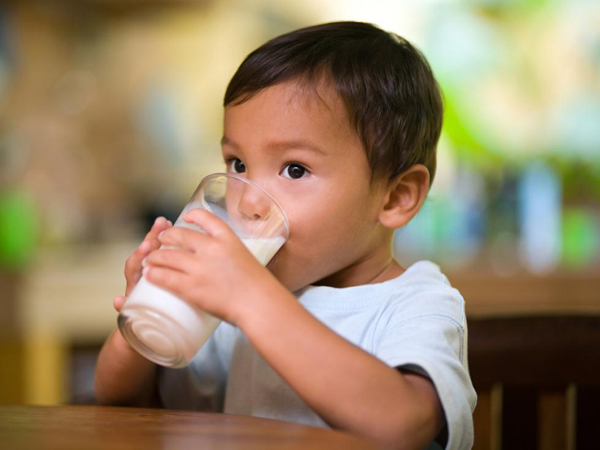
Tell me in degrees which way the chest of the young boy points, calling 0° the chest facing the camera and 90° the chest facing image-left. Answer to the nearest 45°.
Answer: approximately 45°
